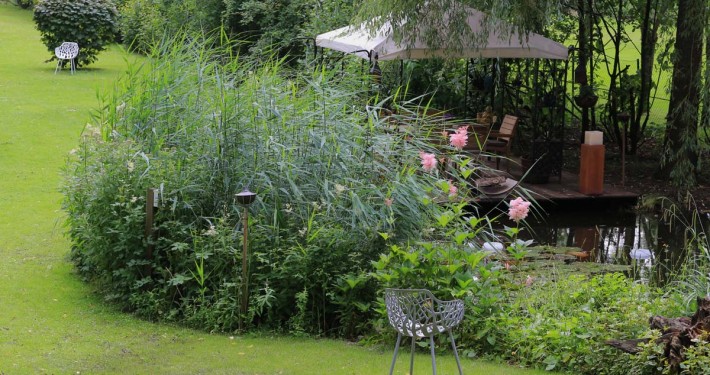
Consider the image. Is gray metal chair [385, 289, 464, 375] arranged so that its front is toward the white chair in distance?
no

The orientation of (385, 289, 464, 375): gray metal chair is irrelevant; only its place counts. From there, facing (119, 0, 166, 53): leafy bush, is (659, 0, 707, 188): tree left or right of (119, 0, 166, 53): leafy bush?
right

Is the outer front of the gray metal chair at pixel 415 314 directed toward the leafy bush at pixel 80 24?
no

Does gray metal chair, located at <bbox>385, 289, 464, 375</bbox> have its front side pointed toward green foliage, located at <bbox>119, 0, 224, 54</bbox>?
no
